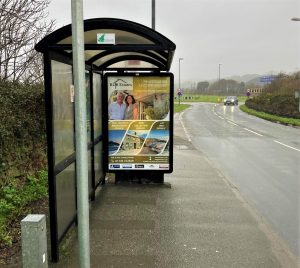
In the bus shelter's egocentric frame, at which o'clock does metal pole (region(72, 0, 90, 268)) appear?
The metal pole is roughly at 3 o'clock from the bus shelter.

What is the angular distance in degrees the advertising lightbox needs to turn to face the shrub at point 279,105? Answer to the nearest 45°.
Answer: approximately 135° to its left

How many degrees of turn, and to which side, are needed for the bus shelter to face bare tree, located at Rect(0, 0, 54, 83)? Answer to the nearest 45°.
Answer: approximately 135° to its left

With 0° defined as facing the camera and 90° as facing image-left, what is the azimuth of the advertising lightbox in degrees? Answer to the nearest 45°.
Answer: approximately 0°

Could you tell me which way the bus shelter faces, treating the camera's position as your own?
facing to the right of the viewer

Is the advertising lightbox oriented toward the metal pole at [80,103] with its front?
yes

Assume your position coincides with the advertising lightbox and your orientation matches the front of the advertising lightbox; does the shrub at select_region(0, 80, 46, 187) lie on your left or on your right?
on your right

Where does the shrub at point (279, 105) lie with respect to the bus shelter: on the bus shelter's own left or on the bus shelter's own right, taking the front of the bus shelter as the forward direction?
on the bus shelter's own left
